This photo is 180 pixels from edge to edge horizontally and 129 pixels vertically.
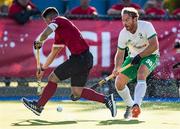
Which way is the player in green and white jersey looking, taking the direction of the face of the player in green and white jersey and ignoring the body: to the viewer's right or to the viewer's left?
to the viewer's left

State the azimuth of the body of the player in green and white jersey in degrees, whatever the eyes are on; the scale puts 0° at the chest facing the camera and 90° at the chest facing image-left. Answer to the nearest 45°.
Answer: approximately 45°

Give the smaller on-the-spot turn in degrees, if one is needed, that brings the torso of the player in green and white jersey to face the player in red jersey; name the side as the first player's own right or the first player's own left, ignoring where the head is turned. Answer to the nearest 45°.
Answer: approximately 45° to the first player's own right
